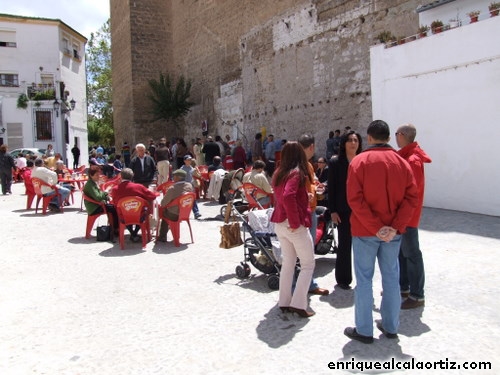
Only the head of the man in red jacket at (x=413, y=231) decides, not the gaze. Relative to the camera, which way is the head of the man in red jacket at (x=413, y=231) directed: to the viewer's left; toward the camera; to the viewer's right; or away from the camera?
to the viewer's left

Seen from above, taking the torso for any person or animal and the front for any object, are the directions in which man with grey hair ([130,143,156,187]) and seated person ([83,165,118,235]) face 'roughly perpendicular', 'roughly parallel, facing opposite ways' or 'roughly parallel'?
roughly perpendicular

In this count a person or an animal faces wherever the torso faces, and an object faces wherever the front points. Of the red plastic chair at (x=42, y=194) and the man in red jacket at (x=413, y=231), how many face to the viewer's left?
1

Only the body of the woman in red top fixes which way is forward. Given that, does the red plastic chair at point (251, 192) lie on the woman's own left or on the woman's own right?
on the woman's own left

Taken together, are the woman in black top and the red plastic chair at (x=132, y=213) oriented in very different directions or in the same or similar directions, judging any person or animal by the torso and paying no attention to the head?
very different directions

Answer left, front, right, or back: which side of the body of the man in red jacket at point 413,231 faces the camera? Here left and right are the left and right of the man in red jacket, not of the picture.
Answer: left

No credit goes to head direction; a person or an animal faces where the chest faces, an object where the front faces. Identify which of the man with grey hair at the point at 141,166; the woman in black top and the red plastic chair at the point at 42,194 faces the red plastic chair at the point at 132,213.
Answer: the man with grey hair

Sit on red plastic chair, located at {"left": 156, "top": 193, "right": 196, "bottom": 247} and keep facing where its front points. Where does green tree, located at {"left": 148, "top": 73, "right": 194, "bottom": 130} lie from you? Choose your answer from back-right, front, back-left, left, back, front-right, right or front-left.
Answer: front-right

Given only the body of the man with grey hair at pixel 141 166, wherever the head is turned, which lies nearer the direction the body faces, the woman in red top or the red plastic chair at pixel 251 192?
the woman in red top

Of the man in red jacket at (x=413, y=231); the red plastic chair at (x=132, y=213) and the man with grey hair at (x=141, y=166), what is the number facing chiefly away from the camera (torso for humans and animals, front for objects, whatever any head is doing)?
1

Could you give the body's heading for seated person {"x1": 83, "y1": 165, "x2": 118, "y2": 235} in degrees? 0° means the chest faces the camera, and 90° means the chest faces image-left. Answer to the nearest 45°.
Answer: approximately 270°

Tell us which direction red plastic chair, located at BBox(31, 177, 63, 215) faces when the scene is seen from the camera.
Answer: facing away from the viewer and to the right of the viewer

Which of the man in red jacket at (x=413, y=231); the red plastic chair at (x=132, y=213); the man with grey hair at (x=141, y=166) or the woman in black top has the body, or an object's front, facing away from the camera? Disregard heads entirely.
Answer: the red plastic chair
